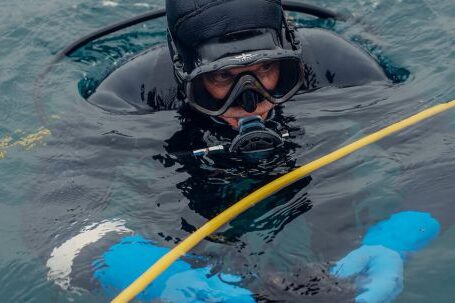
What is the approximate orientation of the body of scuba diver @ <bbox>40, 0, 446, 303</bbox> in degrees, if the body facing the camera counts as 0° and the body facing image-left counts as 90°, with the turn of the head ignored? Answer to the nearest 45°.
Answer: approximately 0°
